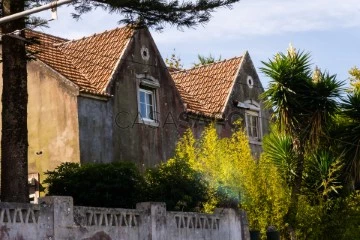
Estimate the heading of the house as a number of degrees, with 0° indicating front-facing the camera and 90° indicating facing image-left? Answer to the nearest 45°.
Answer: approximately 315°

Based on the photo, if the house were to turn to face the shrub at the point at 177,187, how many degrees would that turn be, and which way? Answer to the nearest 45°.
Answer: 0° — it already faces it

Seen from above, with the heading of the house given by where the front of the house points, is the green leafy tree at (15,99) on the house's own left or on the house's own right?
on the house's own right

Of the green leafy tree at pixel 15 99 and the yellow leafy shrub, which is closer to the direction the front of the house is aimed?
the yellow leafy shrub

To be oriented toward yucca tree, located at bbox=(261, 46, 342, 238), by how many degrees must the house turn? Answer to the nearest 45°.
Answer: approximately 45° to its left

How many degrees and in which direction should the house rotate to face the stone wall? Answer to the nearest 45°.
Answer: approximately 45° to its right

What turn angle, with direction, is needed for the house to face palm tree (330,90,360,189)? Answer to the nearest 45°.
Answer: approximately 45° to its left
